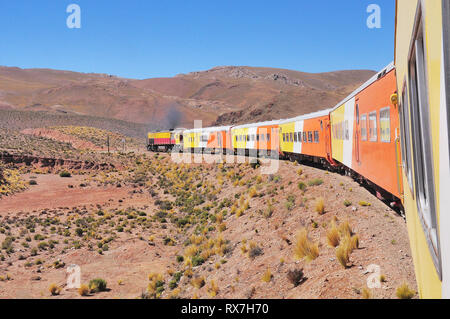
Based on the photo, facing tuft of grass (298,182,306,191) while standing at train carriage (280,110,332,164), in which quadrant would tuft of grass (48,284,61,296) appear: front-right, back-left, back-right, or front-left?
front-right

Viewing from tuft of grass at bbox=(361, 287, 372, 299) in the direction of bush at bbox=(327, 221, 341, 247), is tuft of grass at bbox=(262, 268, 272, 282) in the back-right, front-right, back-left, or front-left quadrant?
front-left

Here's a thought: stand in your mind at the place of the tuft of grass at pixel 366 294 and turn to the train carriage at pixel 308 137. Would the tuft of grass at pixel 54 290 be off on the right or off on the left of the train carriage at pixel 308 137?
left

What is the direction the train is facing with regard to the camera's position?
facing away from the viewer and to the left of the viewer
